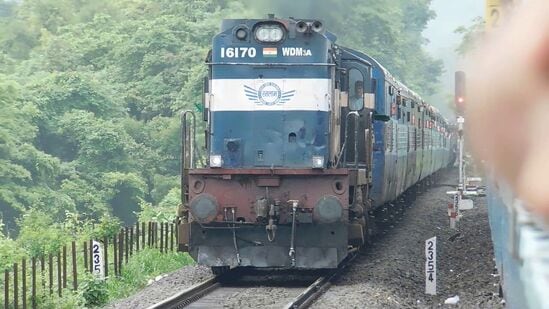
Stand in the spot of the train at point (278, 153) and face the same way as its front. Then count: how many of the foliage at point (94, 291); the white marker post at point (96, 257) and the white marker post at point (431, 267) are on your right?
2

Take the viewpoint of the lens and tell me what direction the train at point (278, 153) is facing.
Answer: facing the viewer

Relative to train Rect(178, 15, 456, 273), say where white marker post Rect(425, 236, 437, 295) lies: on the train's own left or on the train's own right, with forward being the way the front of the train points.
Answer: on the train's own left
